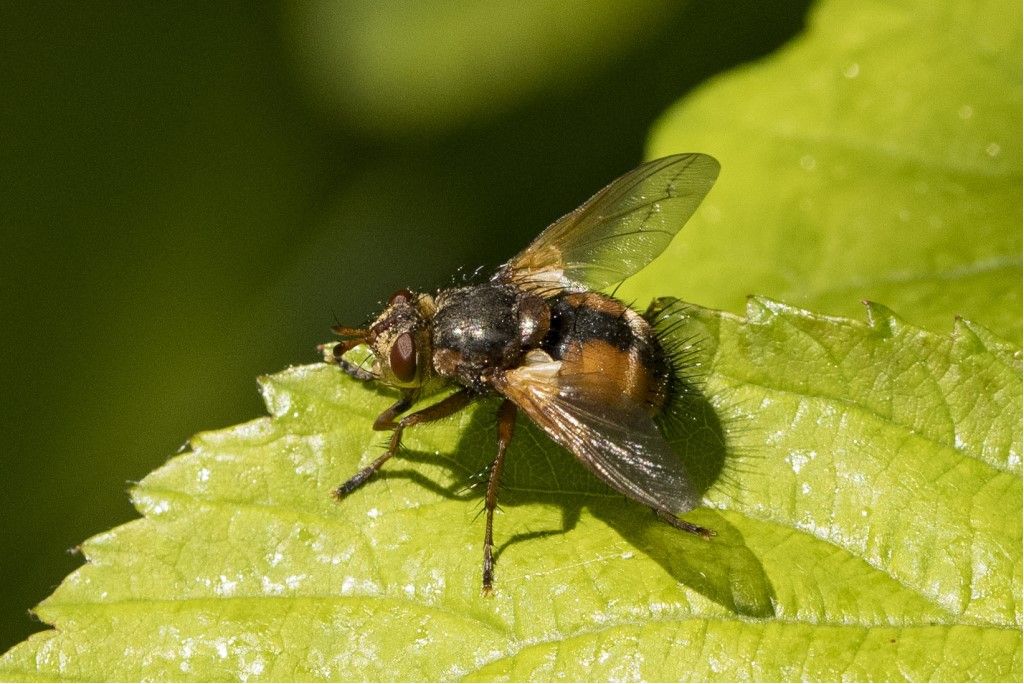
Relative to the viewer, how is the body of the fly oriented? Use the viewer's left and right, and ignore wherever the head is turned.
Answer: facing to the left of the viewer

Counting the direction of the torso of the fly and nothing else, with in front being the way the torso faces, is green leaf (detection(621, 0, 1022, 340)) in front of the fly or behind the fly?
behind
